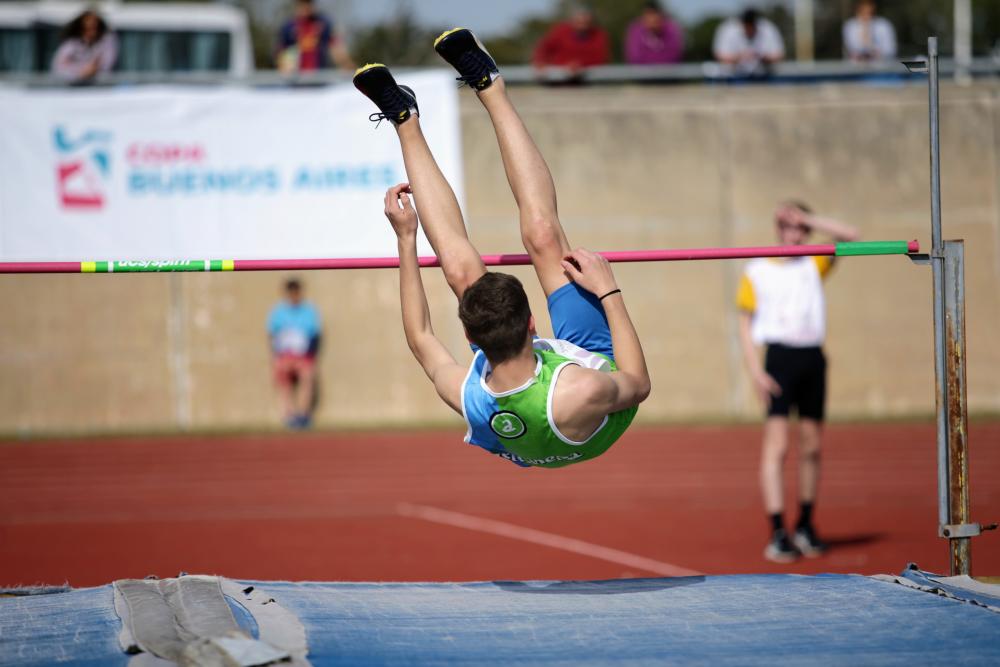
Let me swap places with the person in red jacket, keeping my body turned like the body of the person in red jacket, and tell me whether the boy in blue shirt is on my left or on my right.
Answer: on my right

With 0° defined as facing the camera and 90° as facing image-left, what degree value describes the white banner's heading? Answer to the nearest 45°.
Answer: approximately 0°

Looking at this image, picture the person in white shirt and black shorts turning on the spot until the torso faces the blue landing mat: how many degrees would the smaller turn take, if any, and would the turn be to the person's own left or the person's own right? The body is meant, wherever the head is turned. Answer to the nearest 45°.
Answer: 0° — they already face it

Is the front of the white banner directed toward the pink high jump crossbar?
yes

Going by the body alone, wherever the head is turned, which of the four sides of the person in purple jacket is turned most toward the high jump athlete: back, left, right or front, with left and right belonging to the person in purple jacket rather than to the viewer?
front
